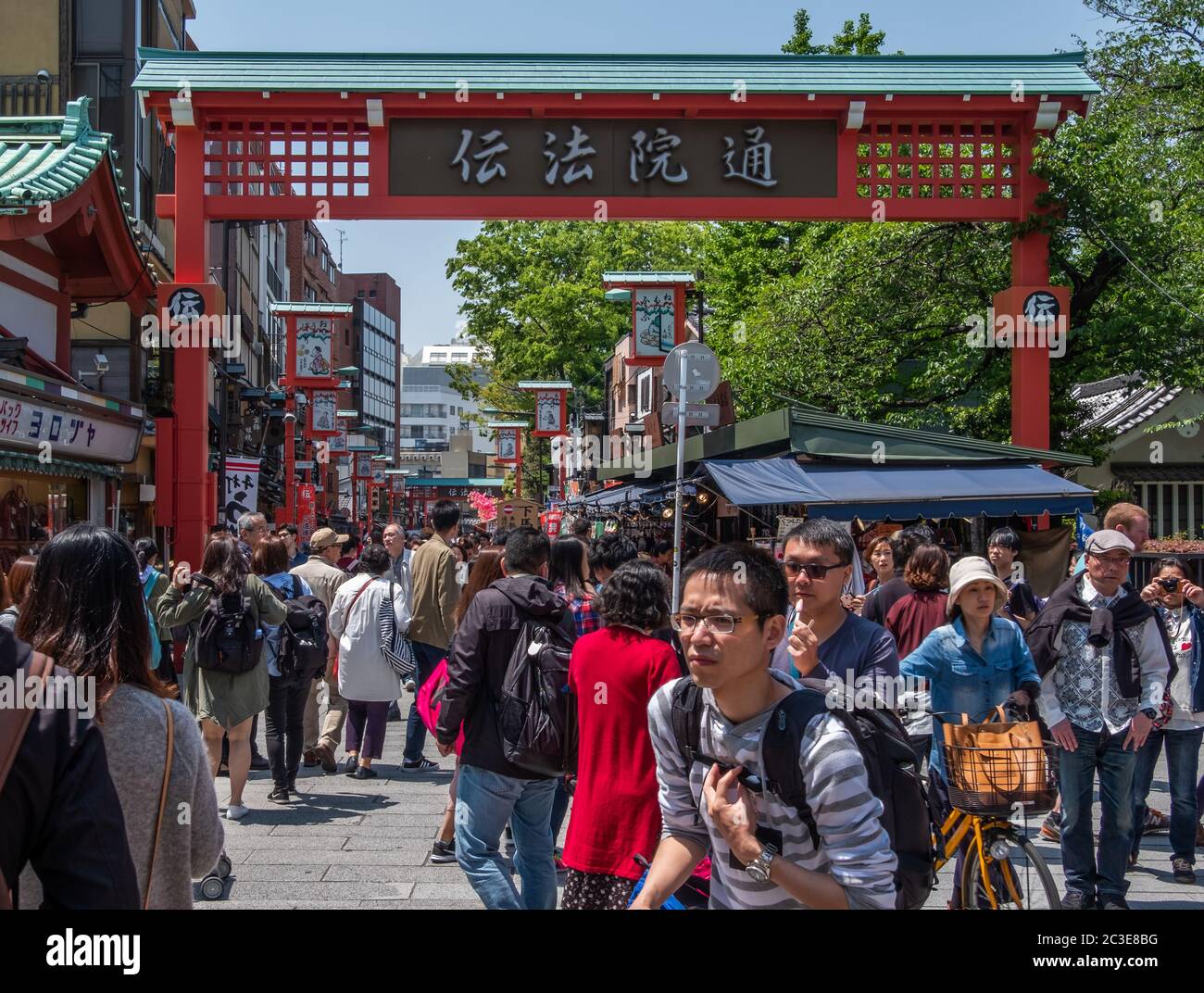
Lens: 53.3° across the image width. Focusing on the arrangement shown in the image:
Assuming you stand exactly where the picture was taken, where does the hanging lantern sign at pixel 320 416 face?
facing the viewer

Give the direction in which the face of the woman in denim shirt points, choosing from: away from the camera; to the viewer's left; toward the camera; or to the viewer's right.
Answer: toward the camera

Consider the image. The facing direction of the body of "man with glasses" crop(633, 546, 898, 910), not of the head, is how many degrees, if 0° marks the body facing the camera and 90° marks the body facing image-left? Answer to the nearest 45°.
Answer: approximately 45°

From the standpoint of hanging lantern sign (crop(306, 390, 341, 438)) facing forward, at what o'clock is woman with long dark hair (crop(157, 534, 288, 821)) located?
The woman with long dark hair is roughly at 12 o'clock from the hanging lantern sign.

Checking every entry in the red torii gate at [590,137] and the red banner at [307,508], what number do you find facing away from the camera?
0

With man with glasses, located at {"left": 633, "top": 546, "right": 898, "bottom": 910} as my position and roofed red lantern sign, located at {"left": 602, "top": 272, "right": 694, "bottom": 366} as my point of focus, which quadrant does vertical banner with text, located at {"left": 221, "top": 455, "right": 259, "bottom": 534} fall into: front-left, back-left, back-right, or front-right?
front-left

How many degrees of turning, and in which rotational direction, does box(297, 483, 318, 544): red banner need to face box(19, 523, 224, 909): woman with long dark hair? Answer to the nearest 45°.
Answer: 0° — it already faces them

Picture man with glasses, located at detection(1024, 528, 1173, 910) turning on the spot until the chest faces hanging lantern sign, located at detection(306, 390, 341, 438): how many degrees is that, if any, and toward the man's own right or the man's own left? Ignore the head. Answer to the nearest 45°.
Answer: approximately 135° to the man's own right

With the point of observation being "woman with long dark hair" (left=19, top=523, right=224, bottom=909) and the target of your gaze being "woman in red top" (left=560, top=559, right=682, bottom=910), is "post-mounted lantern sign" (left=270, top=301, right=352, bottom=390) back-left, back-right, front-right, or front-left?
front-left

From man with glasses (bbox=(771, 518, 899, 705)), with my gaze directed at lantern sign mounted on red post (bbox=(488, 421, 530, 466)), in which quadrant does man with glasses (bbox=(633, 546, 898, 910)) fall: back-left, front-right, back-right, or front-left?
back-left

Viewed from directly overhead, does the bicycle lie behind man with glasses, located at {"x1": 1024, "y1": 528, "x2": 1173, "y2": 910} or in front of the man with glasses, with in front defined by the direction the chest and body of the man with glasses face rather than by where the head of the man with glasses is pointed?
in front

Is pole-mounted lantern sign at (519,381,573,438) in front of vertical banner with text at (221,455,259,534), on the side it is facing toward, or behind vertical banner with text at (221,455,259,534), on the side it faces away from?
behind

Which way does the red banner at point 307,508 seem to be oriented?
toward the camera

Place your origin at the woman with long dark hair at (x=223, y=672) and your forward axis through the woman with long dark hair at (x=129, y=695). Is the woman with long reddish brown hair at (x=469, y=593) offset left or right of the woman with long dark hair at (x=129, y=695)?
left

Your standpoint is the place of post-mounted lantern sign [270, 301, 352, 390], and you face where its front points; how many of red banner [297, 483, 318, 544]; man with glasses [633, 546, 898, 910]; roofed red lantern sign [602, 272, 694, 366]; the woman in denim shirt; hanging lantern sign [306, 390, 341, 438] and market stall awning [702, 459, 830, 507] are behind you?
2
